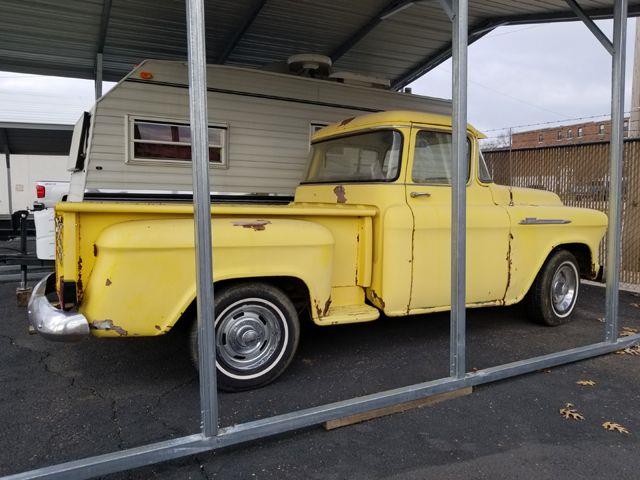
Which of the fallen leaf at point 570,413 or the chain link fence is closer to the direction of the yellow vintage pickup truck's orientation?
the chain link fence

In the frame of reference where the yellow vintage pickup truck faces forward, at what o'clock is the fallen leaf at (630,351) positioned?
The fallen leaf is roughly at 1 o'clock from the yellow vintage pickup truck.

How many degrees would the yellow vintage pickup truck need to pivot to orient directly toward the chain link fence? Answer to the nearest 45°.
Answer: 0° — it already faces it

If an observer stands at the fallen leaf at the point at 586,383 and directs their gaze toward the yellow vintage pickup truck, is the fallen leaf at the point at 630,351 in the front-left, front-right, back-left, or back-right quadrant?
back-right

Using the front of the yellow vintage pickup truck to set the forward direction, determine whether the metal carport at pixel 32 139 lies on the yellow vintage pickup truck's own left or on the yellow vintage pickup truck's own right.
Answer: on the yellow vintage pickup truck's own left

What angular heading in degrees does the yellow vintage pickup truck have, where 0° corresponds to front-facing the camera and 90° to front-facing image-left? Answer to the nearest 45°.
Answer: approximately 225°

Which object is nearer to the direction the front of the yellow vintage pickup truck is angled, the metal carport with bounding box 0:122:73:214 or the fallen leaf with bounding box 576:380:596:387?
the fallen leaf

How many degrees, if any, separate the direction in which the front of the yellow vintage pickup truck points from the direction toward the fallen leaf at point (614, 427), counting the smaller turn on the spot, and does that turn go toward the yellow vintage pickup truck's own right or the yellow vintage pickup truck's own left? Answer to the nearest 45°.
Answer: approximately 90° to the yellow vintage pickup truck's own right

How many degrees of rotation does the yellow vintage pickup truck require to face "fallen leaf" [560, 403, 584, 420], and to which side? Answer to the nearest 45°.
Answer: approximately 90° to its right

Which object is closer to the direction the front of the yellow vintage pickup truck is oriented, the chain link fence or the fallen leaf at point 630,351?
the chain link fence

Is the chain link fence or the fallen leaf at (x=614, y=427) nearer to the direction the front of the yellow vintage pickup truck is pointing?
the chain link fence

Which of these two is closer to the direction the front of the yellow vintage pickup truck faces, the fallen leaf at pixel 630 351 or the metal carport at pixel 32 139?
the fallen leaf
